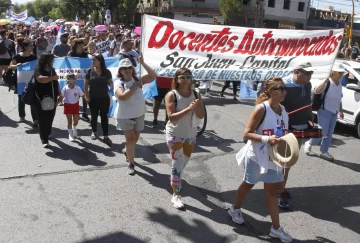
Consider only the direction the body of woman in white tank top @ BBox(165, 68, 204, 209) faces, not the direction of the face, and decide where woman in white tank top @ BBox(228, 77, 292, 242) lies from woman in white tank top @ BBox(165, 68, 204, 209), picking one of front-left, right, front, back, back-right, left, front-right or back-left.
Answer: front

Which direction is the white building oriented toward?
toward the camera

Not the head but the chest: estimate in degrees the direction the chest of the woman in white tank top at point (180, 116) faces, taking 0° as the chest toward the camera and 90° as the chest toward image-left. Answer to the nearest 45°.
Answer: approximately 315°

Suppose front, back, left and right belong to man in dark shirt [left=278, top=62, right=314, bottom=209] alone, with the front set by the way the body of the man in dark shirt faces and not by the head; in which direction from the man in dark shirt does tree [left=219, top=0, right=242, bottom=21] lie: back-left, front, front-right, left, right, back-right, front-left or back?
back-left

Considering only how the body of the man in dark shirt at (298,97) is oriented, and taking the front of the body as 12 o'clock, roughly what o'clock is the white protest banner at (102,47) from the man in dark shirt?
The white protest banner is roughly at 6 o'clock from the man in dark shirt.

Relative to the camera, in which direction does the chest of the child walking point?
toward the camera

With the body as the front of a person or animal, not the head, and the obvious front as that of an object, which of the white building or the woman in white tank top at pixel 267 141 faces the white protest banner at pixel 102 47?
the white building

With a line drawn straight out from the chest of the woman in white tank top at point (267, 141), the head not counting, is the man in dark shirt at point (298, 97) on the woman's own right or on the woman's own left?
on the woman's own left

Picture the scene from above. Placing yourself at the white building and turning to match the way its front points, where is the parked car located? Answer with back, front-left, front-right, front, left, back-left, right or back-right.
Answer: front

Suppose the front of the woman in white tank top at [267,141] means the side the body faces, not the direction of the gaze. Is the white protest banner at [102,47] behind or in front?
behind

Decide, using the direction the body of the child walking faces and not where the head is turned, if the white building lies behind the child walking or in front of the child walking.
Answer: behind

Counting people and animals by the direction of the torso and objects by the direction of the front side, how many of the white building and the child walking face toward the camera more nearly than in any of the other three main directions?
2

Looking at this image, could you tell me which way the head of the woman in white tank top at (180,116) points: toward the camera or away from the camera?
toward the camera

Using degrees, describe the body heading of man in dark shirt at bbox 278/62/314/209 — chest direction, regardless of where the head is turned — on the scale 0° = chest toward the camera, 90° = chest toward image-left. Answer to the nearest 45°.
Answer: approximately 315°

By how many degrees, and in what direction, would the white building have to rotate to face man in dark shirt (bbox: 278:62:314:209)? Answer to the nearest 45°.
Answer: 0° — it already faces them

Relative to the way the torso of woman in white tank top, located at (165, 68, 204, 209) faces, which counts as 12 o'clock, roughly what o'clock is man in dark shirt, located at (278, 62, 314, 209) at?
The man in dark shirt is roughly at 10 o'clock from the woman in white tank top.

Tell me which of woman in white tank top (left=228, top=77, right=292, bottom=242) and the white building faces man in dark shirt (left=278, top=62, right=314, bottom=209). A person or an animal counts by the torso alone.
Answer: the white building

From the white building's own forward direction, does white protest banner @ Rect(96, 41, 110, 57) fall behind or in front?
in front
